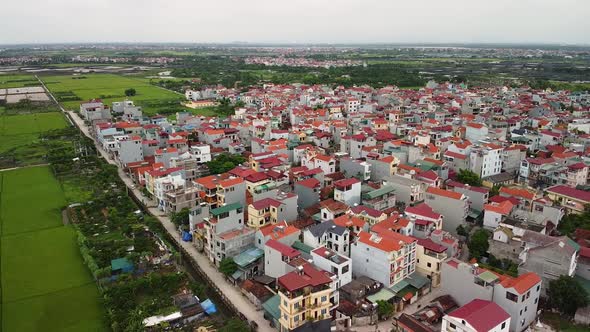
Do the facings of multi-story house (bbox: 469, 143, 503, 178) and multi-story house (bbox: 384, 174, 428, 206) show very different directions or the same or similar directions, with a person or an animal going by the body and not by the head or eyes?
same or similar directions

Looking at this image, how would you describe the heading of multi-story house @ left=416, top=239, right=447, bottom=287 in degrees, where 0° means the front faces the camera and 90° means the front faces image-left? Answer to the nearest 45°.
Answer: approximately 315°

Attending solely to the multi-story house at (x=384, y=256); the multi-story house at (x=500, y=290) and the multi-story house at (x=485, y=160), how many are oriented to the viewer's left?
0

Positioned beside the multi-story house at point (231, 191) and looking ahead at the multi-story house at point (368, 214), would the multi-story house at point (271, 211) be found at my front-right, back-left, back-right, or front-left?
front-right

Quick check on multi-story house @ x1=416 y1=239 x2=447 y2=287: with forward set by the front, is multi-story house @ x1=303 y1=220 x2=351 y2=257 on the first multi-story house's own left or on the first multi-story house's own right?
on the first multi-story house's own right

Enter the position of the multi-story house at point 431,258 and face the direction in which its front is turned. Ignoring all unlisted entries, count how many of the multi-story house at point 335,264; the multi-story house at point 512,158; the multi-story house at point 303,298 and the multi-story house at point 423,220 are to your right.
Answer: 2

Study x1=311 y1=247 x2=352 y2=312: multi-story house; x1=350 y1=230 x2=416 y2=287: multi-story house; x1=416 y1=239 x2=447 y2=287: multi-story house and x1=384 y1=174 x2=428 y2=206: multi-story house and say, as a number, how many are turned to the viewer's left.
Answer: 0

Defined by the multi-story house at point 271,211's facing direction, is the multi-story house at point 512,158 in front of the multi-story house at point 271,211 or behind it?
behind

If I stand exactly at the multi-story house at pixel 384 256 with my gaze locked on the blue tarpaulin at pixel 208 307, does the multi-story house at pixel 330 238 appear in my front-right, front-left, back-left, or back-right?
front-right

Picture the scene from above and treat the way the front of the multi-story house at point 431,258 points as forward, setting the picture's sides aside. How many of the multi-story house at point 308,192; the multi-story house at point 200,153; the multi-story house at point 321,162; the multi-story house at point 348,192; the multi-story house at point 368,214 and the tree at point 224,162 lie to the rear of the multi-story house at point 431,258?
6

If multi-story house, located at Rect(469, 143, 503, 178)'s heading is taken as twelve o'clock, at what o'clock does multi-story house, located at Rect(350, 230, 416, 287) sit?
multi-story house, located at Rect(350, 230, 416, 287) is roughly at 2 o'clock from multi-story house, located at Rect(469, 143, 503, 178).

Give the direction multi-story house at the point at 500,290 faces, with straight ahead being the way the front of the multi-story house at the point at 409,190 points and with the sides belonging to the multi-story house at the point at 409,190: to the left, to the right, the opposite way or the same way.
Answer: the same way

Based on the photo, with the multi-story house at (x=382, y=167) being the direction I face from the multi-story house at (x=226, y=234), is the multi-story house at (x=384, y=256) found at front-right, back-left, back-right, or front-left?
front-right

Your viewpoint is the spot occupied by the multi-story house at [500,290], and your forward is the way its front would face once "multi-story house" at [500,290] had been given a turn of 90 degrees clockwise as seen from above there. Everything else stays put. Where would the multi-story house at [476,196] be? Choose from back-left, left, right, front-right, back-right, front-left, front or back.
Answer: back-right

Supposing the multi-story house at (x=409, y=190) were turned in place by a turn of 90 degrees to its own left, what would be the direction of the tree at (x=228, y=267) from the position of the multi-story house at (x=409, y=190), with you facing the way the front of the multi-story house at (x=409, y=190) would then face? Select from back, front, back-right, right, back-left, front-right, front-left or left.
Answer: back

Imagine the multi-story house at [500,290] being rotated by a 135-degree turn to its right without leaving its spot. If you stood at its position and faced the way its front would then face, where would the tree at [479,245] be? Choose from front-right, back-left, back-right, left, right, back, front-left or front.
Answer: right

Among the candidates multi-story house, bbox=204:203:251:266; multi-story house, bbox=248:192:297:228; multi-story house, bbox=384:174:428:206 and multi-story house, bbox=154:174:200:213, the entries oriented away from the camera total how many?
0

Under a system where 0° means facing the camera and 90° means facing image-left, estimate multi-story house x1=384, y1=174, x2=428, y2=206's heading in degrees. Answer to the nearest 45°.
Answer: approximately 315°

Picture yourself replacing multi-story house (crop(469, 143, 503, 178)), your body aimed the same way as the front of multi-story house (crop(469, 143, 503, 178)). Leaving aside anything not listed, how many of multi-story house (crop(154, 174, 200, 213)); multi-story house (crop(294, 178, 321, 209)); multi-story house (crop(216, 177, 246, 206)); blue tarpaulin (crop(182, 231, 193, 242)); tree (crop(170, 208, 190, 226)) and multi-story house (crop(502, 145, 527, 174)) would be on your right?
5

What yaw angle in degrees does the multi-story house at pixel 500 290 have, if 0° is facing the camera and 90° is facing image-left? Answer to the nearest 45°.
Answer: approximately 315°

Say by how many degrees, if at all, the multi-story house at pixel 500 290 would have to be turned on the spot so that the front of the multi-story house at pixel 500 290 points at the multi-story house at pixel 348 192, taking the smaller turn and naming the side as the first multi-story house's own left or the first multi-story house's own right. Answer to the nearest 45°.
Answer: approximately 180°

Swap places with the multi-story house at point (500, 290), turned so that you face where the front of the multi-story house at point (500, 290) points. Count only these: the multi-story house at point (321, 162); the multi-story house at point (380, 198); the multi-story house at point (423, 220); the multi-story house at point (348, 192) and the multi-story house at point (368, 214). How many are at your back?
5

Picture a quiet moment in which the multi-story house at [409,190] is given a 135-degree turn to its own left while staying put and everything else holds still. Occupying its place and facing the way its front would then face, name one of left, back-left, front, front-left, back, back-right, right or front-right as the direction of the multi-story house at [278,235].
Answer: back-left

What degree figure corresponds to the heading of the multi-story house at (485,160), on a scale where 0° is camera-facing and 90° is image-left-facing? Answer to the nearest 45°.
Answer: approximately 315°
